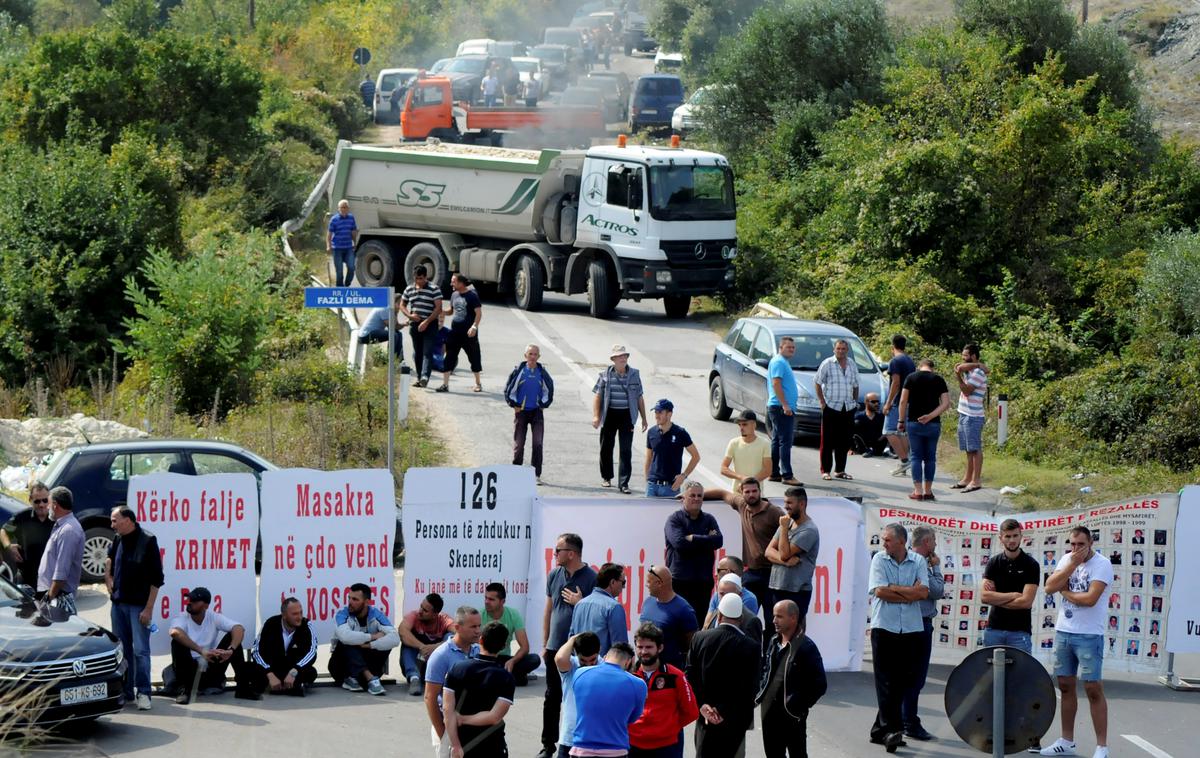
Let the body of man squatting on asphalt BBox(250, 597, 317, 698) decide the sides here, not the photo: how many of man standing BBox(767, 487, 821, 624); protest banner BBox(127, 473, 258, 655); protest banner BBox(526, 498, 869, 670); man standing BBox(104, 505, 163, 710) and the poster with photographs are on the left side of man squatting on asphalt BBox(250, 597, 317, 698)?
3

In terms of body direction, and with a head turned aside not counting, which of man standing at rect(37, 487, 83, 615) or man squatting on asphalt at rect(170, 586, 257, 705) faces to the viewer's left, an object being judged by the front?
the man standing

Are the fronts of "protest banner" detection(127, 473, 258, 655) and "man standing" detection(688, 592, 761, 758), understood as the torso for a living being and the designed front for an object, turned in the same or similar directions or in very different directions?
very different directions

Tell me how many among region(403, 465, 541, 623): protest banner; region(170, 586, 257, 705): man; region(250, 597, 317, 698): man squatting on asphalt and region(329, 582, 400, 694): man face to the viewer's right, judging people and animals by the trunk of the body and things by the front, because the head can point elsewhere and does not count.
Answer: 0

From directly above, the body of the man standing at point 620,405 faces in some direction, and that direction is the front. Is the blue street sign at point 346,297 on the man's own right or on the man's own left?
on the man's own right

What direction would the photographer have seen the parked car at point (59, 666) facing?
facing the viewer and to the right of the viewer

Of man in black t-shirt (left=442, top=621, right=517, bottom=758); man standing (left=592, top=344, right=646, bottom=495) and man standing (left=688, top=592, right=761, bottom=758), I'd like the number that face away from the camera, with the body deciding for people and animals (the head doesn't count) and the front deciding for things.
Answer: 2

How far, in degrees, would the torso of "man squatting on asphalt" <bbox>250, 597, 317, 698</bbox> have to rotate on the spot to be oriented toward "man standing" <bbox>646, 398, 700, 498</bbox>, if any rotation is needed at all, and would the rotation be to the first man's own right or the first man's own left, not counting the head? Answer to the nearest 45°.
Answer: approximately 135° to the first man's own left

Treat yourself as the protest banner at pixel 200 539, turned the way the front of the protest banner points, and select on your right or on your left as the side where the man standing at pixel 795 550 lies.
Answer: on your left

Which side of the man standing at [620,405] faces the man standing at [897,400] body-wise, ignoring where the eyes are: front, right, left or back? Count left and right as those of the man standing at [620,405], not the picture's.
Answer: left

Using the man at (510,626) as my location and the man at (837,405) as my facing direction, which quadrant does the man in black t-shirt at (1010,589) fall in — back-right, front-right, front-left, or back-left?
front-right

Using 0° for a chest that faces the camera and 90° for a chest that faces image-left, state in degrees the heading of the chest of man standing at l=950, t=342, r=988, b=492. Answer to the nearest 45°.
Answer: approximately 90°

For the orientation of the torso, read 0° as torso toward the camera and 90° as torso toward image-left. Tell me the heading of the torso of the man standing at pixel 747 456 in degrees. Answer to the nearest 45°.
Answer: approximately 0°

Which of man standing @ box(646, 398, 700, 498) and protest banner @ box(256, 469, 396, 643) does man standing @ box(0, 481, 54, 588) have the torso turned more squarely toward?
the protest banner

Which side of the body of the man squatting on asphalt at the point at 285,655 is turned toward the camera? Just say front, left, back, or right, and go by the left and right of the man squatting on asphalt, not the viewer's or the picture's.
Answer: front

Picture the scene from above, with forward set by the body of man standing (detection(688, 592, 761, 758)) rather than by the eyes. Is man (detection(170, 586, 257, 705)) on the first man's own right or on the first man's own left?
on the first man's own left

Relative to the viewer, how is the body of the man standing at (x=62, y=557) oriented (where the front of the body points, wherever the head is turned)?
to the viewer's left
